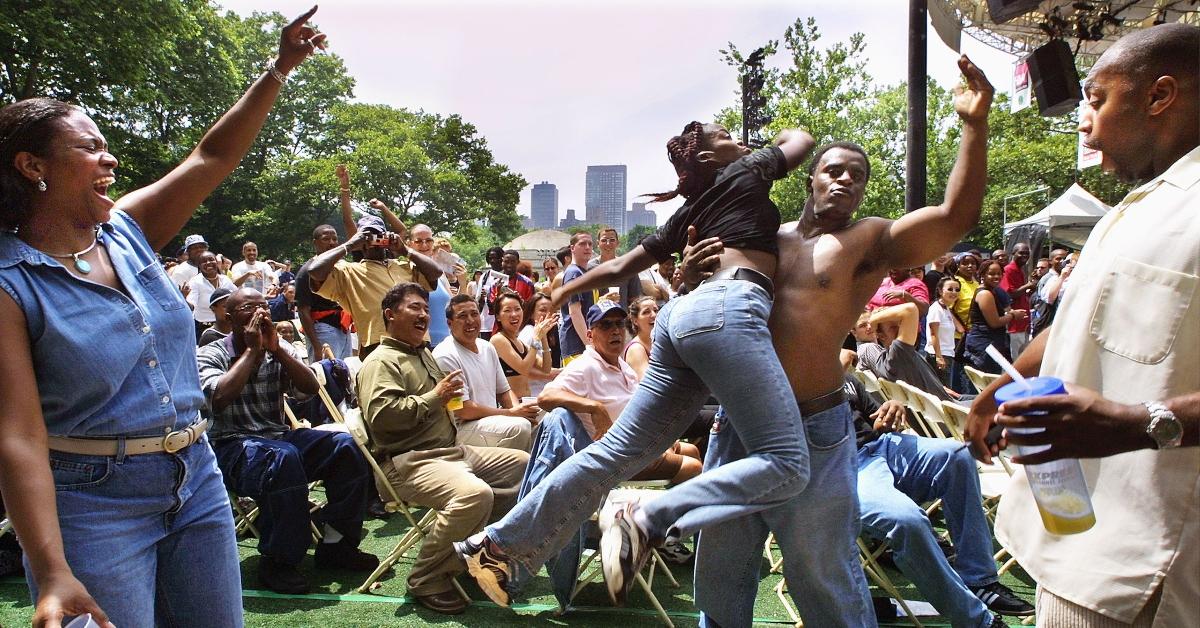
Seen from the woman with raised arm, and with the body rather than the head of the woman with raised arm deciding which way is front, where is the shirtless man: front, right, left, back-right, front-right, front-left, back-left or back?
front-left

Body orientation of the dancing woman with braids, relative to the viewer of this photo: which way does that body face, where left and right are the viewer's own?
facing away from the viewer and to the right of the viewer

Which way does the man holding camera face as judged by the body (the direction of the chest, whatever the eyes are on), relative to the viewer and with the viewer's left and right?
facing the viewer

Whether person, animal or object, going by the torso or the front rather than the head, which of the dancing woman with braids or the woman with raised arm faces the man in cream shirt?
the woman with raised arm

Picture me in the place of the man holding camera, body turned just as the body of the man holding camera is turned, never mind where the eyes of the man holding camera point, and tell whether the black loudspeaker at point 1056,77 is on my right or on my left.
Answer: on my left

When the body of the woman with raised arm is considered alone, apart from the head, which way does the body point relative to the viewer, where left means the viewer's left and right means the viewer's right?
facing the viewer and to the right of the viewer

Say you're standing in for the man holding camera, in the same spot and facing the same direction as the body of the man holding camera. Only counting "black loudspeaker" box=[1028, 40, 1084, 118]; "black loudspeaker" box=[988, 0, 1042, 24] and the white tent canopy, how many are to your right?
0

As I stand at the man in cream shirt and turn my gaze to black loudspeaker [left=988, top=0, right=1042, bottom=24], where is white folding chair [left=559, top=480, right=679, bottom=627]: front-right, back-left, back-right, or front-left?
front-left

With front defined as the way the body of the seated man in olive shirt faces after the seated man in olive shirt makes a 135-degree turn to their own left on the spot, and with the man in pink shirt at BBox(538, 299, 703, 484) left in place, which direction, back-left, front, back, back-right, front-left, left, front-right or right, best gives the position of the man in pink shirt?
right

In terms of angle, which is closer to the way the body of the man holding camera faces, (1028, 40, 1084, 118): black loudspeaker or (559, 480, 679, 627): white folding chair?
the white folding chair

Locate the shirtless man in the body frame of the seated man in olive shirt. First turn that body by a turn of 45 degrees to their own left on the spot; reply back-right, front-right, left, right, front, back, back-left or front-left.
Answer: front-right

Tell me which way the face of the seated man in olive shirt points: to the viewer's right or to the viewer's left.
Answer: to the viewer's right

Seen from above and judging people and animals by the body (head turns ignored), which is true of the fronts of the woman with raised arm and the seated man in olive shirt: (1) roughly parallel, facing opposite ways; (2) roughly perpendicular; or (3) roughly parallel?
roughly parallel

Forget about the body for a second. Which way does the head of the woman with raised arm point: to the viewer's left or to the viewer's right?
to the viewer's right
